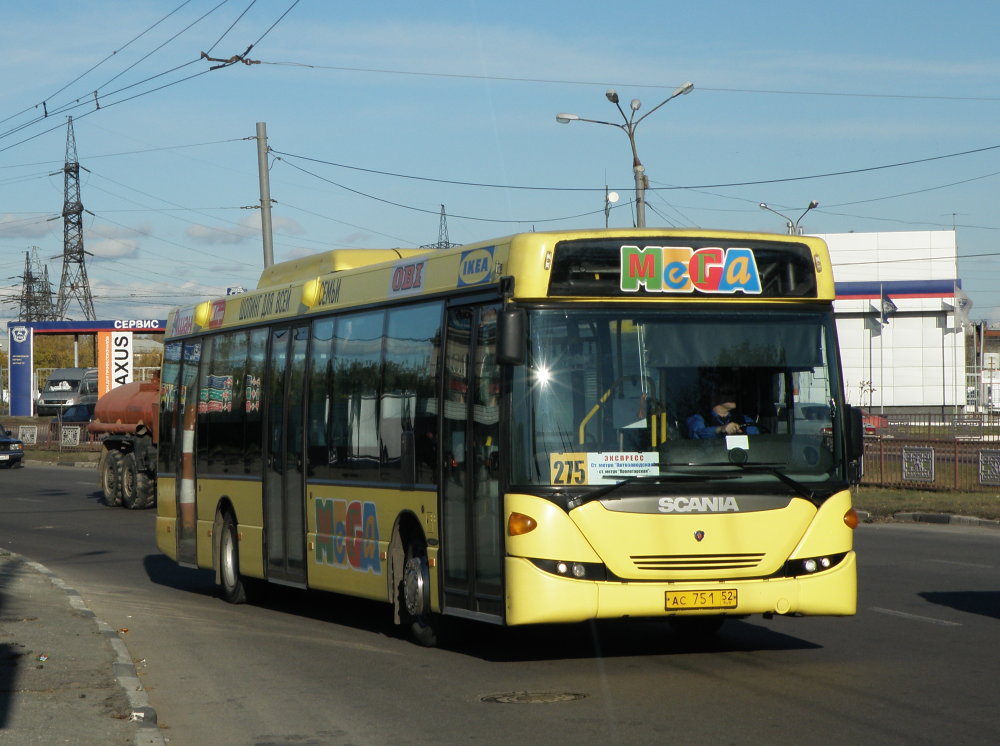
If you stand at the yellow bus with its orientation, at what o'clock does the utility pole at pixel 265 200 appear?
The utility pole is roughly at 7 o'clock from the yellow bus.

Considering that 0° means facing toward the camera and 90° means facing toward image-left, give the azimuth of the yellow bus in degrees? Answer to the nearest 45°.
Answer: approximately 315°

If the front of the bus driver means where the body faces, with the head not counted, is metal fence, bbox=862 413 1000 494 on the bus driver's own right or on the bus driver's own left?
on the bus driver's own left

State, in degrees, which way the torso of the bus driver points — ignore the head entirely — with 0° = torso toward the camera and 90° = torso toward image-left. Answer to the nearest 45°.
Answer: approximately 315°

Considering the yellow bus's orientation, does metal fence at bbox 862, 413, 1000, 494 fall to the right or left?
on its left

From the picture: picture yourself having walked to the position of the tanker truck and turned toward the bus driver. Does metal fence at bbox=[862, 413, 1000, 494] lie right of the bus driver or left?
left

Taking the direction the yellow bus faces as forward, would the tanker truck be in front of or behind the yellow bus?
behind

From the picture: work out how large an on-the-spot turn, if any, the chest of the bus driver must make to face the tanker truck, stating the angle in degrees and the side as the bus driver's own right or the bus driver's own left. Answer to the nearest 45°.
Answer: approximately 180°
